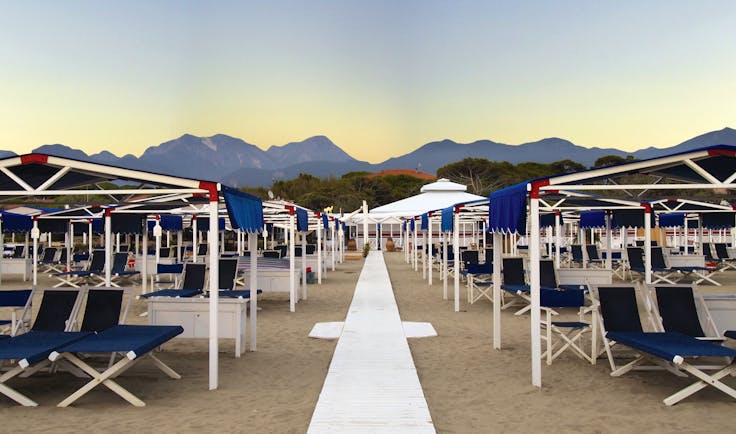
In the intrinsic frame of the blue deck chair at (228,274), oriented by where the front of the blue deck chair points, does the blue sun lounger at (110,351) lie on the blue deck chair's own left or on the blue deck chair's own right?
on the blue deck chair's own right

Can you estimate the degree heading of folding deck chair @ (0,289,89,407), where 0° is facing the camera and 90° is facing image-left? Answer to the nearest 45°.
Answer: approximately 45°

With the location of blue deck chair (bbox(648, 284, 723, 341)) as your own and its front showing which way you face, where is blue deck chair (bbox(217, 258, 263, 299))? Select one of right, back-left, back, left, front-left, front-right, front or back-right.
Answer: back-right

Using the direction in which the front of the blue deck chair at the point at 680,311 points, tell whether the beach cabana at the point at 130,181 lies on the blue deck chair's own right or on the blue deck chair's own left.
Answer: on the blue deck chair's own right

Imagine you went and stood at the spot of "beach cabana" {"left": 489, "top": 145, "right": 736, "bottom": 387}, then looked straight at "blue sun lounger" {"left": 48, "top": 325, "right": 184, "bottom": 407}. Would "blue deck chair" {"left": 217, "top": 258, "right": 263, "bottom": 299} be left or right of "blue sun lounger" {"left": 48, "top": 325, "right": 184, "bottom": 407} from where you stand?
right

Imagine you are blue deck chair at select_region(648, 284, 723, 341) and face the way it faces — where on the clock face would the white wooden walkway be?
The white wooden walkway is roughly at 3 o'clock from the blue deck chair.

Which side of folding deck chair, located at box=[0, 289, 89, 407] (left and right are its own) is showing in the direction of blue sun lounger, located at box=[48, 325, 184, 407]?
left
